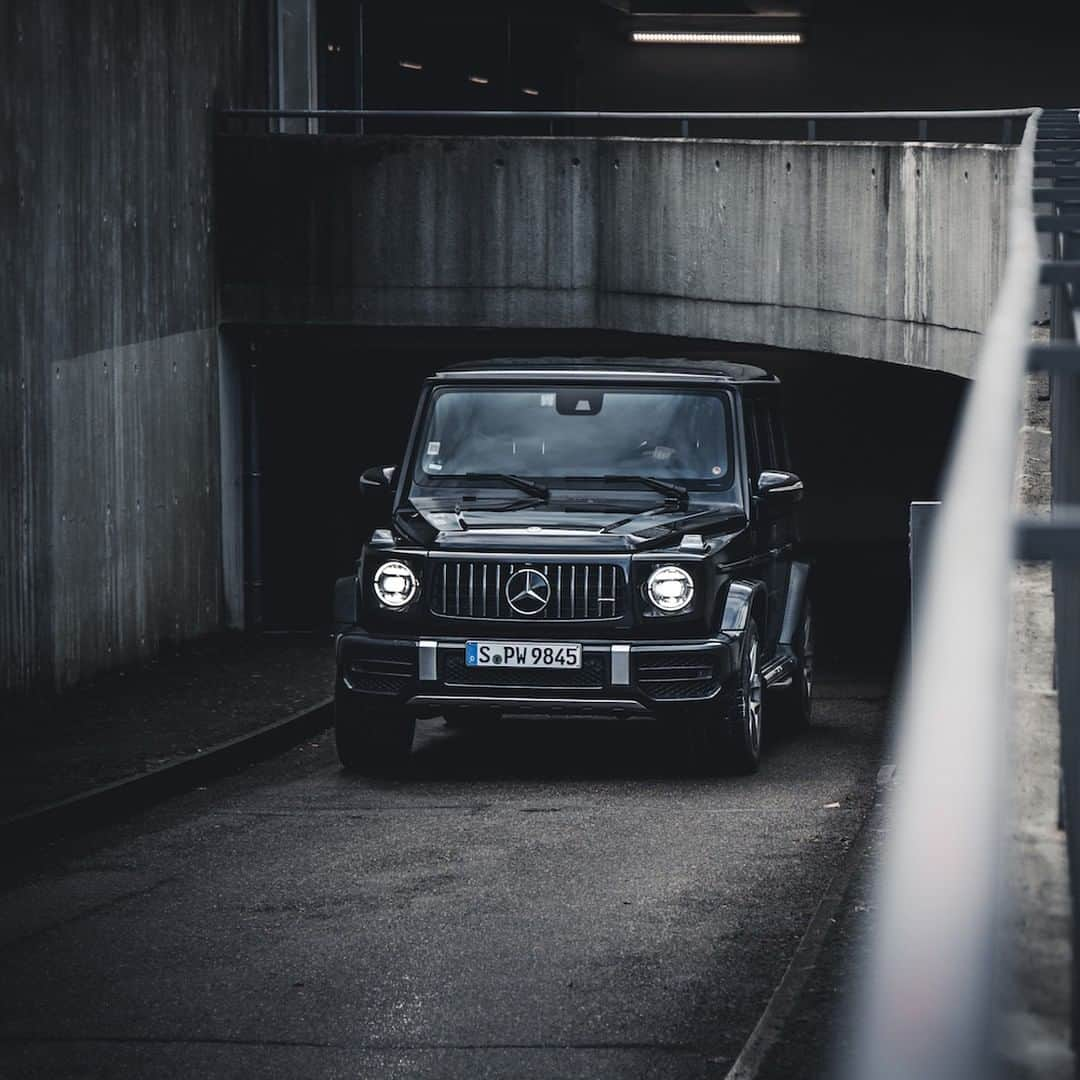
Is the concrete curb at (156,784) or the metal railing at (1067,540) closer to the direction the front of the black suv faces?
the metal railing

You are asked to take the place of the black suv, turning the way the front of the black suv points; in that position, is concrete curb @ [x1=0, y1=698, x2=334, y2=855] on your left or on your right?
on your right

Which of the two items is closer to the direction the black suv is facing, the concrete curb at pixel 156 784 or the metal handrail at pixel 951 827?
the metal handrail

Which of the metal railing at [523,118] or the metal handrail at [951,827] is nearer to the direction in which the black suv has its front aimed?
the metal handrail

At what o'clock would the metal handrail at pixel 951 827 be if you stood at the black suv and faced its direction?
The metal handrail is roughly at 12 o'clock from the black suv.

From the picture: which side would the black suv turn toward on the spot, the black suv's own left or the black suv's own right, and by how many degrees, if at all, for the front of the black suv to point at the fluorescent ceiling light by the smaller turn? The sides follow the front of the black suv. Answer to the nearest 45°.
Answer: approximately 180°

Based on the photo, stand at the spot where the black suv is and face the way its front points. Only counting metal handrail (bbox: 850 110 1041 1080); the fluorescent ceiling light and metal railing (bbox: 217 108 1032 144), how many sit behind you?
2

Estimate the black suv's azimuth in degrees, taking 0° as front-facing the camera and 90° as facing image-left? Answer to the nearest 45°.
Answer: approximately 0°

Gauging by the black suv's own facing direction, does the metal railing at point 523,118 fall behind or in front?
behind
